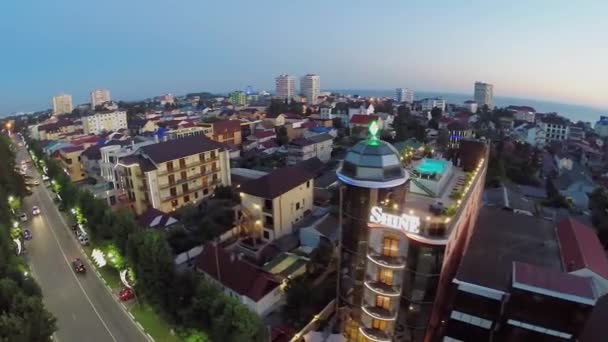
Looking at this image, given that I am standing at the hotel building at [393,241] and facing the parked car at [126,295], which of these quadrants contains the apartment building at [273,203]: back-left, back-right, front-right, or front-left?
front-right

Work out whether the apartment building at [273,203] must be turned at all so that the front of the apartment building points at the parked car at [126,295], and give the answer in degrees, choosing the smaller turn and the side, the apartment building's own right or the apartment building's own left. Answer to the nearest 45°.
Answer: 0° — it already faces it

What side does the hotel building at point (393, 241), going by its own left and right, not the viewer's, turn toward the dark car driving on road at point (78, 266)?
right

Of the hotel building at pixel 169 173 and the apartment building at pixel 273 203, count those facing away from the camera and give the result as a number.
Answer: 0

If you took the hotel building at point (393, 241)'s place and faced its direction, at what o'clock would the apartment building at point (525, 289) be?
The apartment building is roughly at 9 o'clock from the hotel building.

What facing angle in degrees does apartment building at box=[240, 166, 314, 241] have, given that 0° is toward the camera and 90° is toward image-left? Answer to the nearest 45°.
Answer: approximately 45°

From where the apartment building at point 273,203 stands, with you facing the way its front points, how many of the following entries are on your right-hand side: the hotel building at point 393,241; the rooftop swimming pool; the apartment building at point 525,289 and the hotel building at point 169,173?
1

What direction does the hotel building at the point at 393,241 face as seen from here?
toward the camera

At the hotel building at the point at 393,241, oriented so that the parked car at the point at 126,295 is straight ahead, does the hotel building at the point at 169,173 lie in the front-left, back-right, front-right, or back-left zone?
front-right

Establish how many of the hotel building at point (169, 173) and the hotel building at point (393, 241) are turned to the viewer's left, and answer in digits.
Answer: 0

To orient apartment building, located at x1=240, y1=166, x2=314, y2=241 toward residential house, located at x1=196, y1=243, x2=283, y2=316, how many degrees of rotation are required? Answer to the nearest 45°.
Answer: approximately 45° to its left
